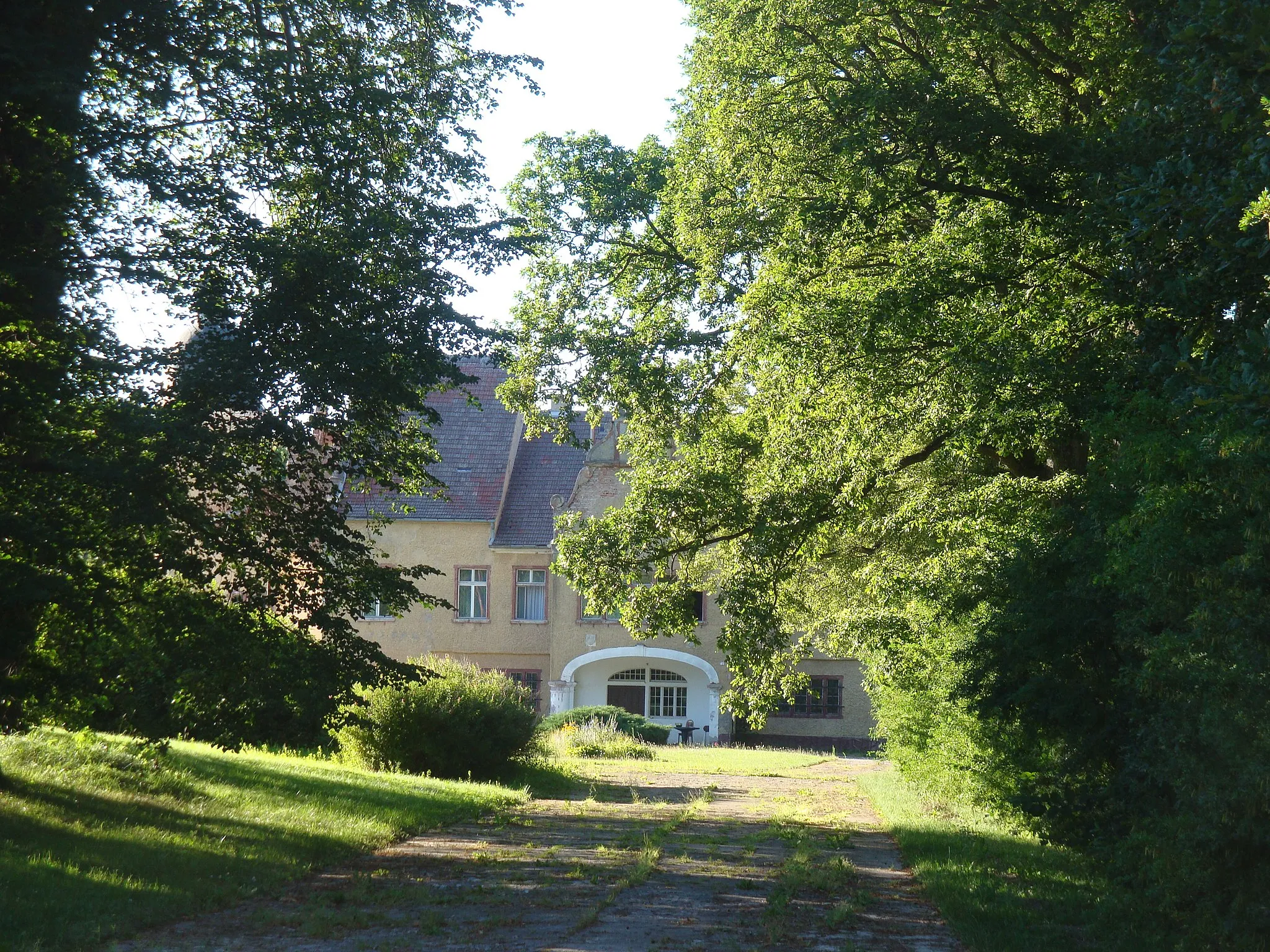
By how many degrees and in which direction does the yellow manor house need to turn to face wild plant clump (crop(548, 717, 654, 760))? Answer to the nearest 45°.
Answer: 0° — it already faces it

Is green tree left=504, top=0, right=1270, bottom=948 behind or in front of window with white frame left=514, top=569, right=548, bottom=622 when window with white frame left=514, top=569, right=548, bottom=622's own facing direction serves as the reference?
in front

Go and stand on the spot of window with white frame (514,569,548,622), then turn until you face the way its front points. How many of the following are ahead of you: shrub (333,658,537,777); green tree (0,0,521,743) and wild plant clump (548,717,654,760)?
3

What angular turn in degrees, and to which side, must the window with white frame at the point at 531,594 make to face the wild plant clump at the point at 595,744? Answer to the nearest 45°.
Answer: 0° — it already faces it

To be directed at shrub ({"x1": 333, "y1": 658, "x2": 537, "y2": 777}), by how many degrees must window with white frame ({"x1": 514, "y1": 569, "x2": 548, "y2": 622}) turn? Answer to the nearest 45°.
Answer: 0° — it already faces it

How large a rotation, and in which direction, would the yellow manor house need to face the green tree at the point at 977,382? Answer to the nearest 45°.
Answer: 0° — it already faces it

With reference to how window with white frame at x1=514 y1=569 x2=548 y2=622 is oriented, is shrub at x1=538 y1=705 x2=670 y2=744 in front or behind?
in front

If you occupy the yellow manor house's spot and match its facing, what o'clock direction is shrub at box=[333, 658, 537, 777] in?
The shrub is roughly at 12 o'clock from the yellow manor house.

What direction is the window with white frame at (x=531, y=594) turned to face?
toward the camera

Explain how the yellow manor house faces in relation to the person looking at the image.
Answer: facing the viewer
